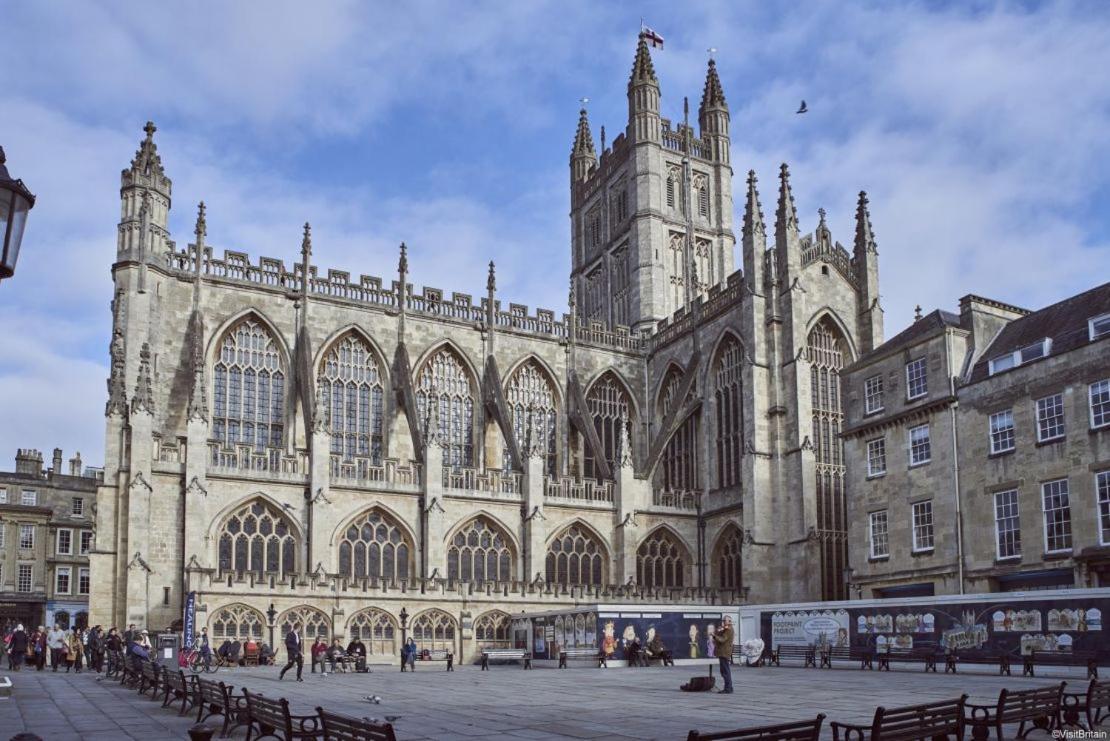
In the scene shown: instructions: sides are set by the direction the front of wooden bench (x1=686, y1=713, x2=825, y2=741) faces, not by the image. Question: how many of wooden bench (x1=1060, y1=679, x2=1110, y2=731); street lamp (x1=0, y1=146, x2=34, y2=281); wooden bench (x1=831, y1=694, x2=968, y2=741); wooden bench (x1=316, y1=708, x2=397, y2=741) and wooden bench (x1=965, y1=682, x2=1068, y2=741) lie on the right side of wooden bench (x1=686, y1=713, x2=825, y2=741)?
3

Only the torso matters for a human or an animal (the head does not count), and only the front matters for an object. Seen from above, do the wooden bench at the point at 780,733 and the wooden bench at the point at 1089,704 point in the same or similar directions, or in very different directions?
same or similar directions

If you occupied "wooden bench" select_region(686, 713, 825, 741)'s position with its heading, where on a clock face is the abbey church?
The abbey church is roughly at 1 o'clock from the wooden bench.

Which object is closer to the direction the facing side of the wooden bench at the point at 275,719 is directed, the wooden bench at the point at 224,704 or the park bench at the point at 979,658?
the park bench

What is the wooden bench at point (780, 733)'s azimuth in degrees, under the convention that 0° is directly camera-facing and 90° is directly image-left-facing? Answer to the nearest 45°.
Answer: approximately 135°

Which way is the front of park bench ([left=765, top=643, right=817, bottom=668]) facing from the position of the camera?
facing the viewer

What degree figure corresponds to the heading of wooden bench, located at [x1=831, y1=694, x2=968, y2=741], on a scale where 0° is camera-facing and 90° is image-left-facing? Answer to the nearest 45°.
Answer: approximately 135°

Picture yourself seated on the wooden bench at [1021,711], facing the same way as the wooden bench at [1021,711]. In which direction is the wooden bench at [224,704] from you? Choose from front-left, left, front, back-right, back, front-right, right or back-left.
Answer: front-left

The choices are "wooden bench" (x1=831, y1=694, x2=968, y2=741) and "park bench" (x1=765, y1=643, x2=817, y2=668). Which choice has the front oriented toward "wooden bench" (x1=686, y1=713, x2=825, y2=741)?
the park bench

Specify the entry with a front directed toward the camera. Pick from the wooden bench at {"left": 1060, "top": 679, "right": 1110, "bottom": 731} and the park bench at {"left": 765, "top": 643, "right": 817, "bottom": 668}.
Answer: the park bench

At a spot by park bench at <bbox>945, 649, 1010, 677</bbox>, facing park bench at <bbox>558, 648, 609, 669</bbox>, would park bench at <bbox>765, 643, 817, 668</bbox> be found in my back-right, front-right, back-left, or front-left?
front-right

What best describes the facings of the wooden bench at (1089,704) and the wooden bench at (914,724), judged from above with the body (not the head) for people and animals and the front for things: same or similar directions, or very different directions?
same or similar directions

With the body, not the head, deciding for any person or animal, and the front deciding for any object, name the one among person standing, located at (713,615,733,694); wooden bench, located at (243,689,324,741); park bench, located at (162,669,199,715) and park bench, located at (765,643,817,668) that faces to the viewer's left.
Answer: the person standing

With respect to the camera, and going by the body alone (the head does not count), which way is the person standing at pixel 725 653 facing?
to the viewer's left

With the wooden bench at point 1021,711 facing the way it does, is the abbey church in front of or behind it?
in front

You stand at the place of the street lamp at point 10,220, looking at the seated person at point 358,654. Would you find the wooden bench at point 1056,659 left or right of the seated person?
right

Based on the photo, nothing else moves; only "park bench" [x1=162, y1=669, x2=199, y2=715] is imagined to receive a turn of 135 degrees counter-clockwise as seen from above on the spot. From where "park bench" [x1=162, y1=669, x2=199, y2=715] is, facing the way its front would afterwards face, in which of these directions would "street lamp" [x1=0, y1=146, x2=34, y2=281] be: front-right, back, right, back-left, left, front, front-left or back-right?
left
